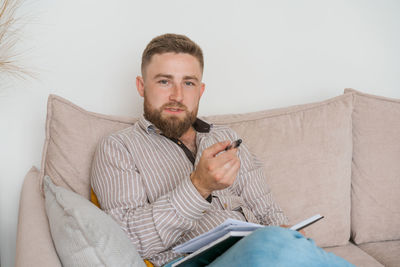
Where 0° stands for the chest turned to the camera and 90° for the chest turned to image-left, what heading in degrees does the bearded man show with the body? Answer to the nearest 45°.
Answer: approximately 315°

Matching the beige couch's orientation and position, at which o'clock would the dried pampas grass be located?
The dried pampas grass is roughly at 3 o'clock from the beige couch.

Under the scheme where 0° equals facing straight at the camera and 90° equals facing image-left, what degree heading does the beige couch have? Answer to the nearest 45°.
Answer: approximately 0°

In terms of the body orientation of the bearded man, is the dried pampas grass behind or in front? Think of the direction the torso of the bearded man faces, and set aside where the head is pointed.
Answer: behind
